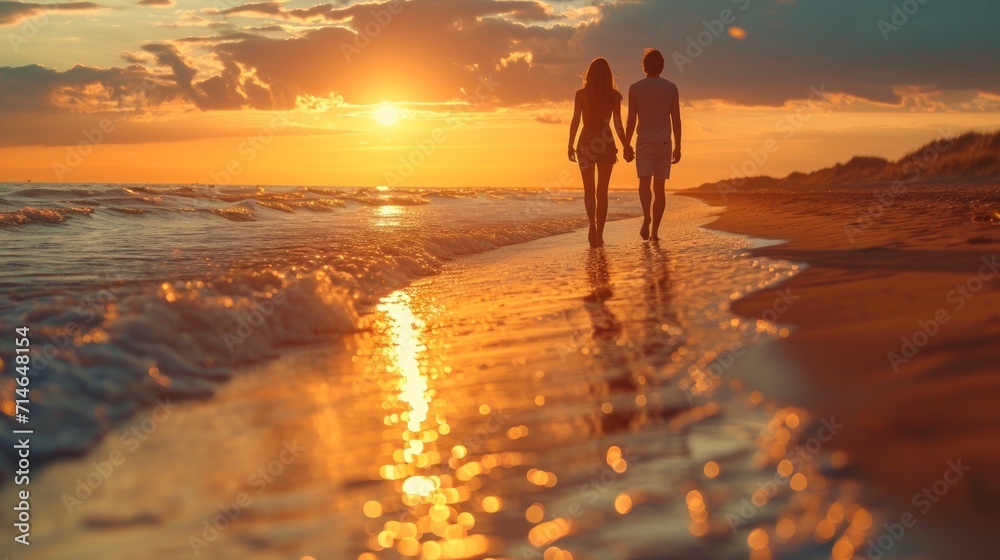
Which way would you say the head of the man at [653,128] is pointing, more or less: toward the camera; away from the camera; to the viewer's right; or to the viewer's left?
away from the camera

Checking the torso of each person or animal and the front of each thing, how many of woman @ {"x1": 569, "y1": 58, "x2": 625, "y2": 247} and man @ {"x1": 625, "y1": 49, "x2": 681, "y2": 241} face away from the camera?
2

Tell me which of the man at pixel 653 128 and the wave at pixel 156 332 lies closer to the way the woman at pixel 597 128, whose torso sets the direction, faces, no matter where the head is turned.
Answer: the man

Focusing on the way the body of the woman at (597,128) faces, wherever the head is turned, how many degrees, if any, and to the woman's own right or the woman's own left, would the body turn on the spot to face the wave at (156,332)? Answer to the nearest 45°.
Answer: approximately 180°

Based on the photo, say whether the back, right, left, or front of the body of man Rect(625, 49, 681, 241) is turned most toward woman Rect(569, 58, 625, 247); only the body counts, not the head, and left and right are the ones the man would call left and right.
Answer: left

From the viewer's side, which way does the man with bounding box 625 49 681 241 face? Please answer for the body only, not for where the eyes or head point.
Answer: away from the camera

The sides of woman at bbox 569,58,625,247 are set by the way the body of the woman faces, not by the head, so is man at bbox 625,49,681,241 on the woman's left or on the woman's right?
on the woman's right

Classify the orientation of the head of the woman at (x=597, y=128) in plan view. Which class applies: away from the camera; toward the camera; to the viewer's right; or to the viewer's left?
away from the camera

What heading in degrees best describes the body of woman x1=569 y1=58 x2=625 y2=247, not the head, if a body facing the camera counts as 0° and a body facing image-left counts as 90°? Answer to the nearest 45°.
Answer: approximately 180°

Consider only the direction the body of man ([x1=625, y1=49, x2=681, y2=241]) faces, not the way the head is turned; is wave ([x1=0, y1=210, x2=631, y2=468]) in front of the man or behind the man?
behind
